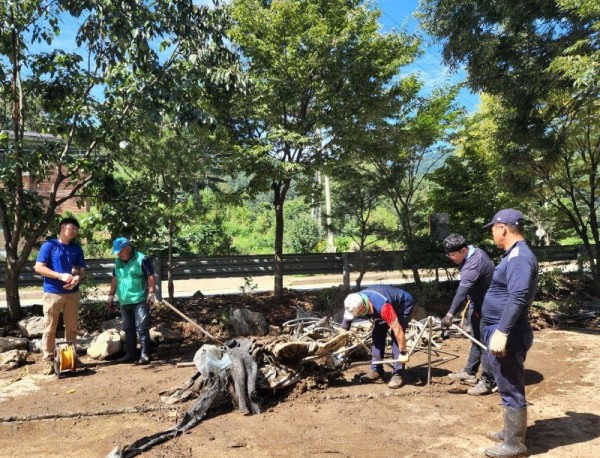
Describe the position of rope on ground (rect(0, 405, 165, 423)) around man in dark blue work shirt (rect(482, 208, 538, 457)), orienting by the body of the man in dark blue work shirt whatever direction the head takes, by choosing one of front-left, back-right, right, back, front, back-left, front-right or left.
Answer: front

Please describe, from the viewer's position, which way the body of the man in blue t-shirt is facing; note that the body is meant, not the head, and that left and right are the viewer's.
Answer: facing the viewer and to the right of the viewer

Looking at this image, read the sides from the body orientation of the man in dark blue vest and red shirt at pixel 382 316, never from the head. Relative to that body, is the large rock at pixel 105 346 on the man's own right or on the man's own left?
on the man's own right

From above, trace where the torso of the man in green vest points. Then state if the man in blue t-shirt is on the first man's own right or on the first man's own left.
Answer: on the first man's own right

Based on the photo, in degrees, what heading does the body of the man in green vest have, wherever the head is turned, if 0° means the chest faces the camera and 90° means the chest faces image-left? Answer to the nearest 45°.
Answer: approximately 45°

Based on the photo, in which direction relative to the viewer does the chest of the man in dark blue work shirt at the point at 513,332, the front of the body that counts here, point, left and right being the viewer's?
facing to the left of the viewer

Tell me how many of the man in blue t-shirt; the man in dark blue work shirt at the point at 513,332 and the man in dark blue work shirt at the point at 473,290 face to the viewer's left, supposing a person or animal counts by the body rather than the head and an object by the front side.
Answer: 2

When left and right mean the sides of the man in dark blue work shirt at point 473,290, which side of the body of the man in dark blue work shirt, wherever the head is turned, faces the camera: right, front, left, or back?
left

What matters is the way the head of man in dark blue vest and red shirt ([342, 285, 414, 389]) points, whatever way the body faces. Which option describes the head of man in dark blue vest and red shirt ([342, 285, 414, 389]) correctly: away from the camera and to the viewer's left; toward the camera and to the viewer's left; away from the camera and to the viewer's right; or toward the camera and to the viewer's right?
toward the camera and to the viewer's left

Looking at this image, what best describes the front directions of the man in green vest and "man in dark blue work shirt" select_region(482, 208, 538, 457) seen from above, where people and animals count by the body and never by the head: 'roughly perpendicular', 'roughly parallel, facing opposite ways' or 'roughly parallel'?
roughly perpendicular

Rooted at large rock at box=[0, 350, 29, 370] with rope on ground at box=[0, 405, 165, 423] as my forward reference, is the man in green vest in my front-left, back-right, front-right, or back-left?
front-left

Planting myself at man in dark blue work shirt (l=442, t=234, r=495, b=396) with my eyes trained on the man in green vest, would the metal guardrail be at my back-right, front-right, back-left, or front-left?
front-right

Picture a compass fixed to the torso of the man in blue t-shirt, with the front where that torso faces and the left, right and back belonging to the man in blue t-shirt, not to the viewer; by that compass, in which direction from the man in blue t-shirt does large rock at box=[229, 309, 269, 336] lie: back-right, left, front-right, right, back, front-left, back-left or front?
front-left

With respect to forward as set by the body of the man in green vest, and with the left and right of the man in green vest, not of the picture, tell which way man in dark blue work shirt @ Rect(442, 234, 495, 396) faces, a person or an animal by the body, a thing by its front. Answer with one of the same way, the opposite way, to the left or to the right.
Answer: to the right
